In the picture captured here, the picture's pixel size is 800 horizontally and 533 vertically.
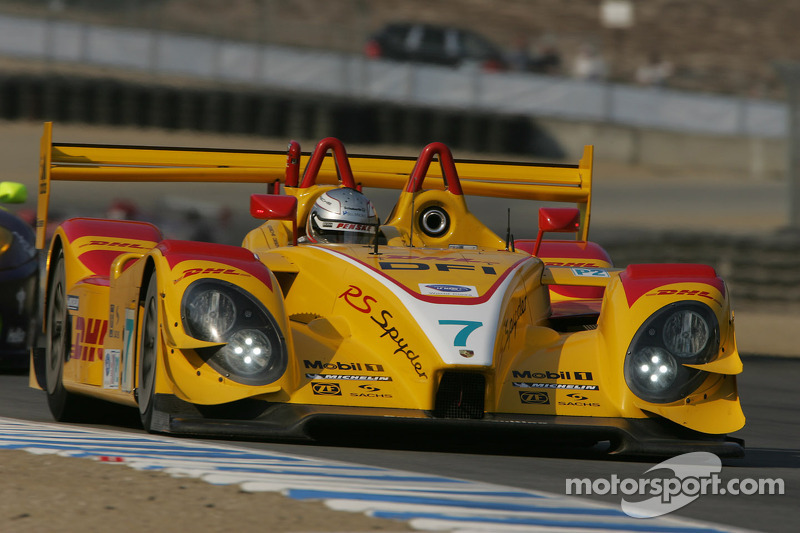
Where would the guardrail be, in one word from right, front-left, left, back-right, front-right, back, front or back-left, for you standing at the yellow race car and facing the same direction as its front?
back

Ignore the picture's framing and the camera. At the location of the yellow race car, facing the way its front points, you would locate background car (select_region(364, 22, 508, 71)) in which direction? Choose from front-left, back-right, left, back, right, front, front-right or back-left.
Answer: back

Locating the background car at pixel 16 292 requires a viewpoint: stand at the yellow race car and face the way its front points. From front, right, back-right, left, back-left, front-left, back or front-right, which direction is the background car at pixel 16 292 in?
back-right

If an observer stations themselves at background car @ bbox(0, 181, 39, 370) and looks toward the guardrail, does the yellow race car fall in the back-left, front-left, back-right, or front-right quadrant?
back-right
